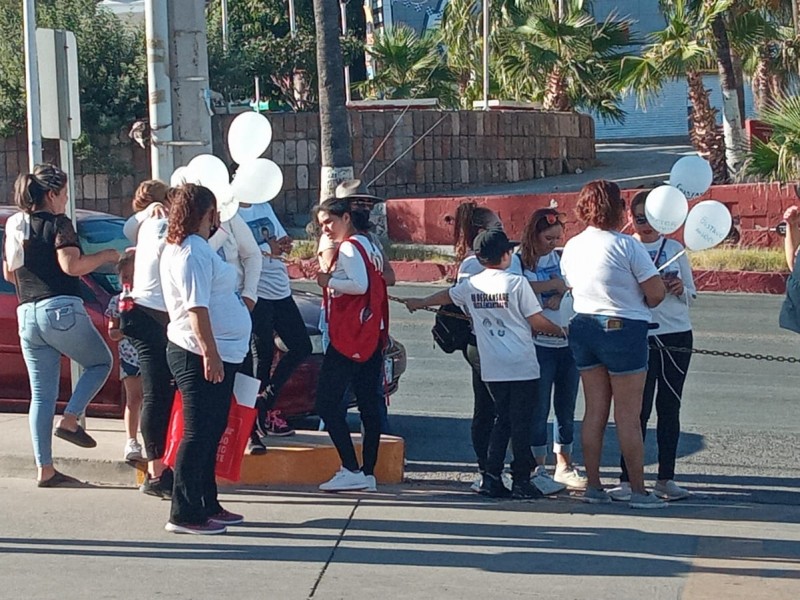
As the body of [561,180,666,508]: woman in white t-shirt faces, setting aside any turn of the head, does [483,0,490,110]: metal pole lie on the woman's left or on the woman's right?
on the woman's left

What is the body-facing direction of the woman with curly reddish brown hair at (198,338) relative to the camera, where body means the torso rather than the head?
to the viewer's right

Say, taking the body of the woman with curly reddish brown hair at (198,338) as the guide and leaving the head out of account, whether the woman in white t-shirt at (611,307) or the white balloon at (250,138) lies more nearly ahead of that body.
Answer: the woman in white t-shirt

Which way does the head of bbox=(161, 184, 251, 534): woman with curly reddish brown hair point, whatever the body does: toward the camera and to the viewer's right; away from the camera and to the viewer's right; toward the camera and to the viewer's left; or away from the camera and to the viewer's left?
away from the camera and to the viewer's right

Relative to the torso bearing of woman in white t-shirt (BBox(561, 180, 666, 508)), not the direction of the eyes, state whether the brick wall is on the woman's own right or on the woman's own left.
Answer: on the woman's own left

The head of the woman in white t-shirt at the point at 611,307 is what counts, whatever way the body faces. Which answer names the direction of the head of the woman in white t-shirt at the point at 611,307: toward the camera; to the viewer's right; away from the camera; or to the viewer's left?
away from the camera

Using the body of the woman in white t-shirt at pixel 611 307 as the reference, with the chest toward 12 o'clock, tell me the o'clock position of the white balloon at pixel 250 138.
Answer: The white balloon is roughly at 8 o'clock from the woman in white t-shirt.

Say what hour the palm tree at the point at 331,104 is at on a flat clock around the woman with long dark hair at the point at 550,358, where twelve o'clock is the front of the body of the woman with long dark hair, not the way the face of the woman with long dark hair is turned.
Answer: The palm tree is roughly at 7 o'clock from the woman with long dark hair.

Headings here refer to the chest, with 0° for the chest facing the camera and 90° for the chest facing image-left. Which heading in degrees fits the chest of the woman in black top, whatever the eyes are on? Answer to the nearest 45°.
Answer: approximately 225°

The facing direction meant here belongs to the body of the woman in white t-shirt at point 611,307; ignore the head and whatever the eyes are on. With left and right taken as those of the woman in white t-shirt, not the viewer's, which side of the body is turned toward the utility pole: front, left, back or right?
left
